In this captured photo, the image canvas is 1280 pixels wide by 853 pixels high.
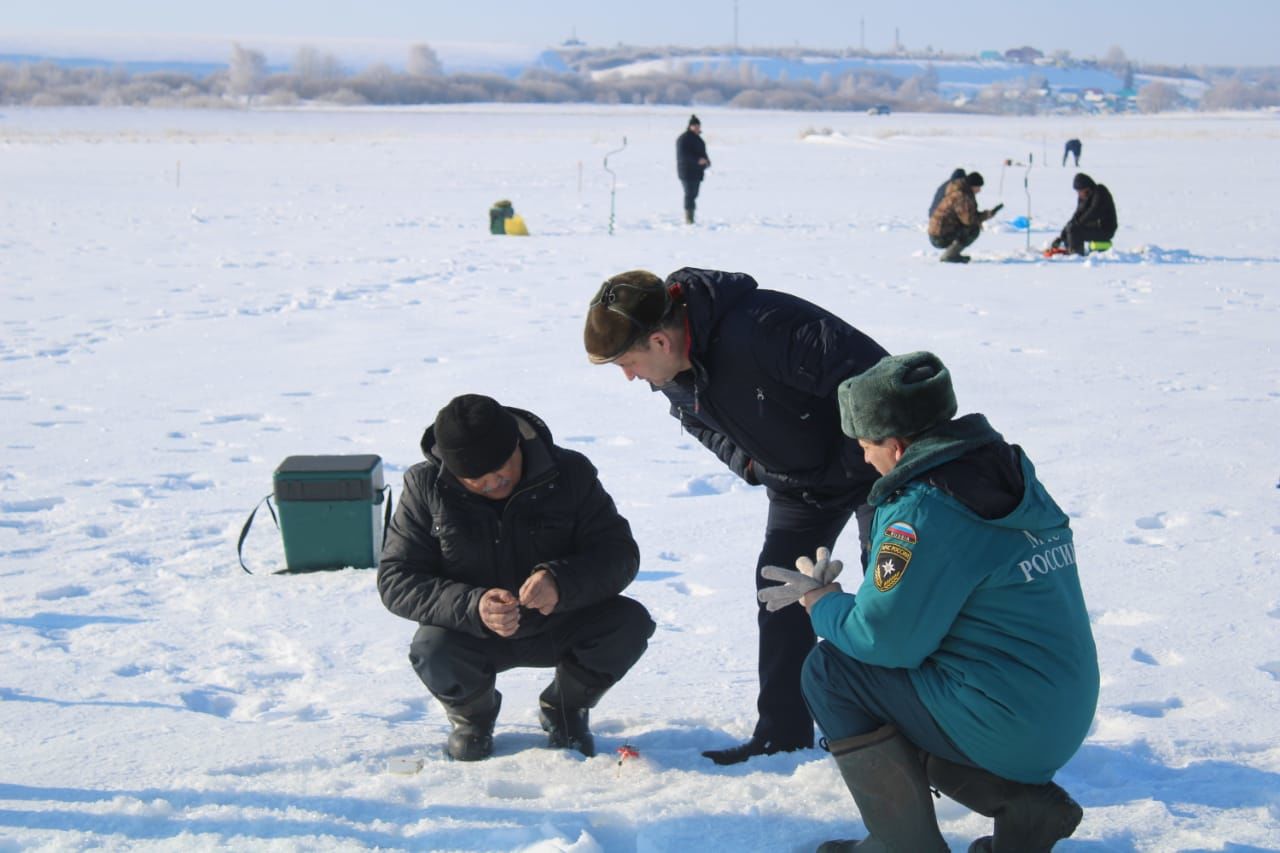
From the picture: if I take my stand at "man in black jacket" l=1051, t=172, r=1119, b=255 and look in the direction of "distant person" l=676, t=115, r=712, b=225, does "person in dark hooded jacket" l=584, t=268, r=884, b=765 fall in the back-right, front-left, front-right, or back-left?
back-left

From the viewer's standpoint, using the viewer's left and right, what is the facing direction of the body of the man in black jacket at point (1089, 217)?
facing to the left of the viewer

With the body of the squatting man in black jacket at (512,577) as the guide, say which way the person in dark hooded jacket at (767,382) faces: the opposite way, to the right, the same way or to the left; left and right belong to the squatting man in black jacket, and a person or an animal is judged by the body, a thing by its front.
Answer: to the right

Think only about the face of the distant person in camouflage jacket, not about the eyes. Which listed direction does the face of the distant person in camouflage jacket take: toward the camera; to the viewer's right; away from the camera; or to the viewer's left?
to the viewer's right

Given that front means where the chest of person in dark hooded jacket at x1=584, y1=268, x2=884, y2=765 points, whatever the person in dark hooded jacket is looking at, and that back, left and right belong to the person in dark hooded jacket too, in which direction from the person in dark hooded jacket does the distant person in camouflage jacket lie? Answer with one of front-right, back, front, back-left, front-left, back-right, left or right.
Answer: right

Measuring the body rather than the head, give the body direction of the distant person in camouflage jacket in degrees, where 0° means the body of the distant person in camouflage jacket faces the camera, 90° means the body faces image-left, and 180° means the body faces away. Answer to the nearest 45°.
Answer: approximately 270°

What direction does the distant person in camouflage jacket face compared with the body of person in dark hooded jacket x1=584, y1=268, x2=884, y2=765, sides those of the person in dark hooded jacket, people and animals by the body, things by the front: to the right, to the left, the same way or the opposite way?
the opposite way

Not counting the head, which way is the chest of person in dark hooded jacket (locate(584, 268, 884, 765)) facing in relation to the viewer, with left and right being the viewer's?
facing to the left of the viewer

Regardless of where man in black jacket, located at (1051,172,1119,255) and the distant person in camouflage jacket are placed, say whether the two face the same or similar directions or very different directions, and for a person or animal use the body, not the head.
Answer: very different directions

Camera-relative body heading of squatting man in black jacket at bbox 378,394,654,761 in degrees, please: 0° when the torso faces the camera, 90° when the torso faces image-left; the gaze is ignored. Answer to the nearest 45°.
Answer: approximately 0°

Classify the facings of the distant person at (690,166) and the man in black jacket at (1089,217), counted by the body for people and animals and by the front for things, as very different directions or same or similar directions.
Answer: very different directions

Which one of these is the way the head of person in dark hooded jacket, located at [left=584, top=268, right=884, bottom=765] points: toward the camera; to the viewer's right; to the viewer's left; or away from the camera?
to the viewer's left
